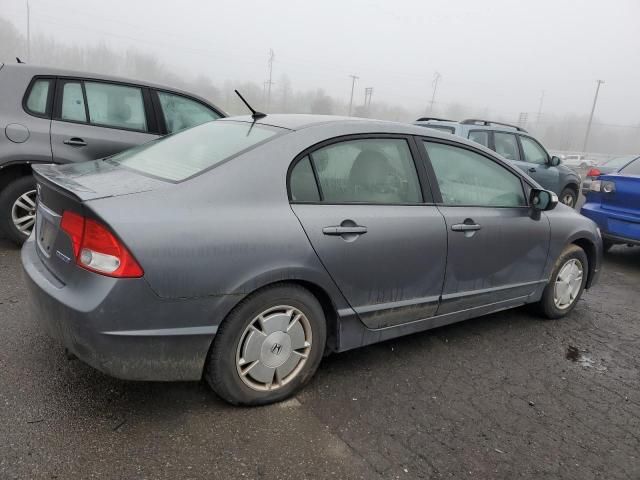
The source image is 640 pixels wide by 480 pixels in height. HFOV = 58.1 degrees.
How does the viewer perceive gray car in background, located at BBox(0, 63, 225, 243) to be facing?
facing to the right of the viewer

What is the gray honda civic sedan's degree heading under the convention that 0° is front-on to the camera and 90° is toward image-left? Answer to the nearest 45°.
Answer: approximately 225°

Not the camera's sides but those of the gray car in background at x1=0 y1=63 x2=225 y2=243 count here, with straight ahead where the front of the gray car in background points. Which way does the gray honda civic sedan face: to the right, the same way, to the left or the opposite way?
the same way

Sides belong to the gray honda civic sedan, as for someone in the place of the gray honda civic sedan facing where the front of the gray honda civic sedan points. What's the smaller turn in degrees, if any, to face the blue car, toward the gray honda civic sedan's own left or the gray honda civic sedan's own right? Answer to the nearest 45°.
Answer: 0° — it already faces it

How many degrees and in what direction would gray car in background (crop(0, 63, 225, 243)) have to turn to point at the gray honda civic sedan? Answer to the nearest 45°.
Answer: approximately 90° to its right

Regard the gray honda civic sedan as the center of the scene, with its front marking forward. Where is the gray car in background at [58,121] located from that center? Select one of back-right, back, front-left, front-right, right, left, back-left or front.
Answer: left

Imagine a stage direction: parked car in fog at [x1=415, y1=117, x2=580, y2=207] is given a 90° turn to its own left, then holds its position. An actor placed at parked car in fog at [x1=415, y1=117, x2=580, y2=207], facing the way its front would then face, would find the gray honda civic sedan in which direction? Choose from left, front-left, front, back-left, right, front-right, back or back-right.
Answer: back-left

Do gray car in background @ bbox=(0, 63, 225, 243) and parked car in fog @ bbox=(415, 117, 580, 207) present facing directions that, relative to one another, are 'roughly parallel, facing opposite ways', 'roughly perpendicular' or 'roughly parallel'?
roughly parallel

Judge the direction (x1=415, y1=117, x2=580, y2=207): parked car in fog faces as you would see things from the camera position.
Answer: facing away from the viewer and to the right of the viewer

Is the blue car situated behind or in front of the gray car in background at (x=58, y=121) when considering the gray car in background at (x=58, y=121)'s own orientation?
in front

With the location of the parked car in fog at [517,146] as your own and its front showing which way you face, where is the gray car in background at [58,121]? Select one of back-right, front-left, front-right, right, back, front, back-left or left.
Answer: back

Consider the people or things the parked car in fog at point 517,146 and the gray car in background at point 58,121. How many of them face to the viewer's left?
0

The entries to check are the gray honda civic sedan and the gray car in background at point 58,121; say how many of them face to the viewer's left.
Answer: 0
